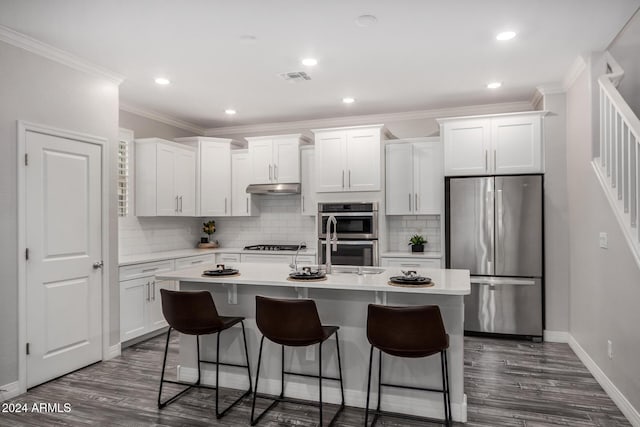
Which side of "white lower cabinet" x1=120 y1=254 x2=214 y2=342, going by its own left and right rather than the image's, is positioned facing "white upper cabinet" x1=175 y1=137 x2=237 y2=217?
left

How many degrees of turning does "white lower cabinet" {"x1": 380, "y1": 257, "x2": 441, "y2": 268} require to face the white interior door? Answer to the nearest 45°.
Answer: approximately 45° to its right

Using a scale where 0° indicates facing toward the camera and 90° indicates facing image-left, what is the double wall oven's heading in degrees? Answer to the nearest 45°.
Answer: approximately 0°
